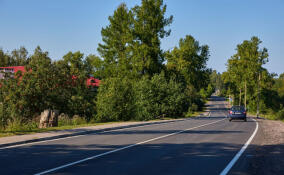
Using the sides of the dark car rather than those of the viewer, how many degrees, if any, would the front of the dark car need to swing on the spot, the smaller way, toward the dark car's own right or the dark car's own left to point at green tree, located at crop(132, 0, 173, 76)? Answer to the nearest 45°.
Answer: approximately 45° to the dark car's own left

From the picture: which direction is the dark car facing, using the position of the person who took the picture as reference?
facing away from the viewer

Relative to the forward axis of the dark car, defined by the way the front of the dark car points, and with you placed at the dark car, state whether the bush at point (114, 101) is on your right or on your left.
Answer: on your left

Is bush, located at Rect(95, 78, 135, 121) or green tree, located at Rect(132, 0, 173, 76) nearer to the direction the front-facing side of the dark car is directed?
the green tree
